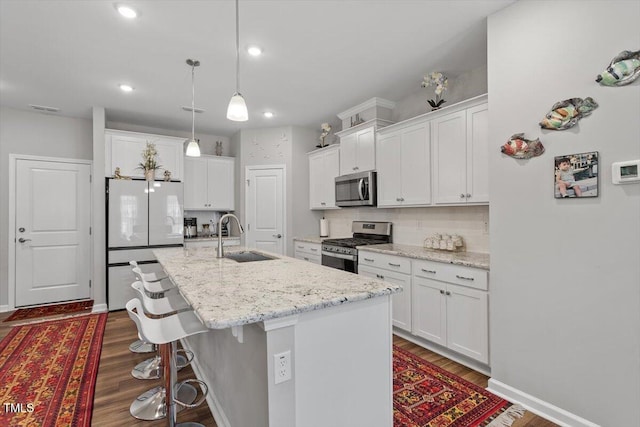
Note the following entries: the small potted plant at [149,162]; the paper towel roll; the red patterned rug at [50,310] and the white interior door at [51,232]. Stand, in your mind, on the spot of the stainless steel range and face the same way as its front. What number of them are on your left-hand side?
0

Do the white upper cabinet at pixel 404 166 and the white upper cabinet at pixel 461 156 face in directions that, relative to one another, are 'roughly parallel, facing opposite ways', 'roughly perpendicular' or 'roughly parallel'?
roughly parallel

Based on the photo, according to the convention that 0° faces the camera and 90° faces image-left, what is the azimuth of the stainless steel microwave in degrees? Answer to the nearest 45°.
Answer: approximately 45°

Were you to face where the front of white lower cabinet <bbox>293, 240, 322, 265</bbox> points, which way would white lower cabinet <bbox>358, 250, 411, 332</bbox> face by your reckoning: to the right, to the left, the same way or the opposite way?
the same way

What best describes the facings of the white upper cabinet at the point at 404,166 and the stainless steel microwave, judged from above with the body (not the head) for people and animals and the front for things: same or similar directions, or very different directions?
same or similar directions

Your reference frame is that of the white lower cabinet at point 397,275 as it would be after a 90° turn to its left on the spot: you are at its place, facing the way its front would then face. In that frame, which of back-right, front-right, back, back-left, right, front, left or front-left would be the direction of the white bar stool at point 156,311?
right

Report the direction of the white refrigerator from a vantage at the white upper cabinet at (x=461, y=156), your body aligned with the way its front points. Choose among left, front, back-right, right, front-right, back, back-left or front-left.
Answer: front-right

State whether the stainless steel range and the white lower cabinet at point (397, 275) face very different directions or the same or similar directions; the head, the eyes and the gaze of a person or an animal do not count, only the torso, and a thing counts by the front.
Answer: same or similar directions

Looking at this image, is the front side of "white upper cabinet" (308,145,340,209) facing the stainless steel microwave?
no

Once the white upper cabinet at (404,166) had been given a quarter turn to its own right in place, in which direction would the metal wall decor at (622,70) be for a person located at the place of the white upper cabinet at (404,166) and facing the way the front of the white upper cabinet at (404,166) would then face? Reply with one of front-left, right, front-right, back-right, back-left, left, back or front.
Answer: back

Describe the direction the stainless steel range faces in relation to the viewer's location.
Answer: facing the viewer and to the left of the viewer

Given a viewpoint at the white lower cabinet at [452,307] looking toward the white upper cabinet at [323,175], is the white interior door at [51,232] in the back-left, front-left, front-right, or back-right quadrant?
front-left

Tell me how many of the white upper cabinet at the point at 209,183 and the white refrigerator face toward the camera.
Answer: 2

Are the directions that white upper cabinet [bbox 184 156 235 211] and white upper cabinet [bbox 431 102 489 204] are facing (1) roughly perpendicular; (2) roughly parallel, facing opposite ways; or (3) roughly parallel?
roughly perpendicular

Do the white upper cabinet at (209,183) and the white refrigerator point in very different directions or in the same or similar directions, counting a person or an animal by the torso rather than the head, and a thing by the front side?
same or similar directions

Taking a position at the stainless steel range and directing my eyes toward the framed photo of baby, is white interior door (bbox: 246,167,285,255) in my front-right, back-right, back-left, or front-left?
back-right

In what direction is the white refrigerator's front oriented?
toward the camera

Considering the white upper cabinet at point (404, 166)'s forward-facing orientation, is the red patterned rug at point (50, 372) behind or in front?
in front

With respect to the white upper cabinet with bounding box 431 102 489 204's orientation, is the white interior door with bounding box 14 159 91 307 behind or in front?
in front
